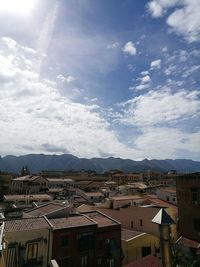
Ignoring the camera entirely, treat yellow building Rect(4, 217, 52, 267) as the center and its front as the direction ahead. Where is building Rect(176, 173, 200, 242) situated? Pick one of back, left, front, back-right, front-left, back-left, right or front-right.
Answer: left

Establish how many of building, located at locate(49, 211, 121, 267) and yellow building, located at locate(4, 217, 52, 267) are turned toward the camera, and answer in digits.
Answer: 2

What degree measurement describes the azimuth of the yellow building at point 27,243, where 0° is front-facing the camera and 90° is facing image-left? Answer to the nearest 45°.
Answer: approximately 0°

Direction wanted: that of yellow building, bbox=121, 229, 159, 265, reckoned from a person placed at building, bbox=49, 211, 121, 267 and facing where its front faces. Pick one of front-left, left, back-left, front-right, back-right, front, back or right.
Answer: back-left

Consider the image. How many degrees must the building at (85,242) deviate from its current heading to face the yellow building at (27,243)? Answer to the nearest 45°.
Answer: approximately 45° to its right

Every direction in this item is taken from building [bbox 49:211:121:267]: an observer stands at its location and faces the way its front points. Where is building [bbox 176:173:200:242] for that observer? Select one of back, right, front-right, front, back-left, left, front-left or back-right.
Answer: left
